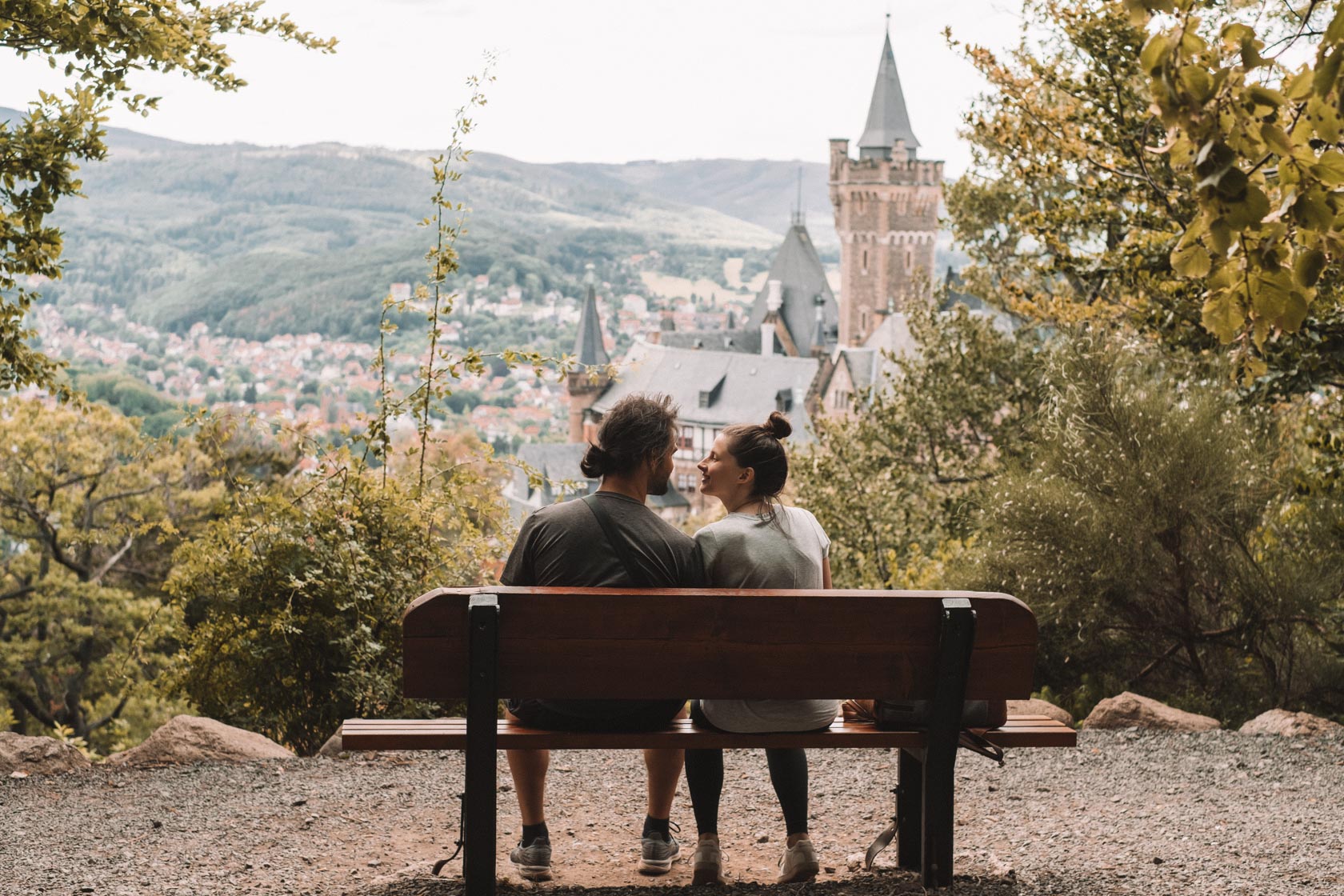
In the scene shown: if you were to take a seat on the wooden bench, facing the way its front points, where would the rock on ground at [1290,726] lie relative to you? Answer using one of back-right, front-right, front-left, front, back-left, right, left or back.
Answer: front-right

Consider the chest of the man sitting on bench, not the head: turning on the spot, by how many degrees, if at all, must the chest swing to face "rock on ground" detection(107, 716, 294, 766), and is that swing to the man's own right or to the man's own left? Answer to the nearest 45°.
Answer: approximately 45° to the man's own left

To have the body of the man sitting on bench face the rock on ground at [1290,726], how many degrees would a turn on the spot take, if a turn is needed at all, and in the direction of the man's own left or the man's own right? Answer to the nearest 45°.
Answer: approximately 45° to the man's own right

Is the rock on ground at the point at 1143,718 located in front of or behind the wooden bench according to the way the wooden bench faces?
in front

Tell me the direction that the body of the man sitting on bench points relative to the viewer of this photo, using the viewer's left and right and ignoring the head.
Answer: facing away from the viewer

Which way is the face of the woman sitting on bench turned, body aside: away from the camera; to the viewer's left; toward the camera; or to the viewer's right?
to the viewer's left

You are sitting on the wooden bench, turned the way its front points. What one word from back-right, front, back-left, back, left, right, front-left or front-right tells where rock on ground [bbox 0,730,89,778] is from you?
front-left

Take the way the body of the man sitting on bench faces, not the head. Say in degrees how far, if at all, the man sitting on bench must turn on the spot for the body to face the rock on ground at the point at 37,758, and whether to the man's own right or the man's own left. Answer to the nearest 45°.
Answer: approximately 45° to the man's own left

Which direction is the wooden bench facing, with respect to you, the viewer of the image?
facing away from the viewer

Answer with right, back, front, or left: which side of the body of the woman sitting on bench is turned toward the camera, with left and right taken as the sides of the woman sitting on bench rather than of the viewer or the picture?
back

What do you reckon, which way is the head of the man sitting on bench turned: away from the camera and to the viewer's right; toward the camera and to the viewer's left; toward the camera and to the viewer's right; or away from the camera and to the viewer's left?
away from the camera and to the viewer's right

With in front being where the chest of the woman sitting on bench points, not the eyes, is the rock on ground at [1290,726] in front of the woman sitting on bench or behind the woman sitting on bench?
in front
